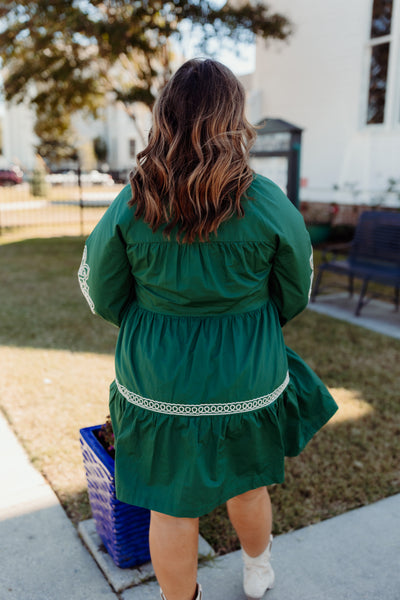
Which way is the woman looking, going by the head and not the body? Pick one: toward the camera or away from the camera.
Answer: away from the camera

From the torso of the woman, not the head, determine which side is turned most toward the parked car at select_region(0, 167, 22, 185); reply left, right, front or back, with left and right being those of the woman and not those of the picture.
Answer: front

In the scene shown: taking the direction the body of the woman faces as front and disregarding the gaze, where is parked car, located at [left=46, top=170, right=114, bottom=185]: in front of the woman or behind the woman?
in front

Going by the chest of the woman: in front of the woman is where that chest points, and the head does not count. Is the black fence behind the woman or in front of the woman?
in front

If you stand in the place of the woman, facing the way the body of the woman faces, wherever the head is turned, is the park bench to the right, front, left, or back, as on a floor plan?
front

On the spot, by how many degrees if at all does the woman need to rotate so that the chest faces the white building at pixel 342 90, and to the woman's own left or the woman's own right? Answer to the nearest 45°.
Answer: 0° — they already face it

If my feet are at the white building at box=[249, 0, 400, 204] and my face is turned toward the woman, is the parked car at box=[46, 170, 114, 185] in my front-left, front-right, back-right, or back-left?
back-right

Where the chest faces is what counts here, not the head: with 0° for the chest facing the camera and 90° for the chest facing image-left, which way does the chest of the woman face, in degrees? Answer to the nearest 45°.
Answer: approximately 180°
